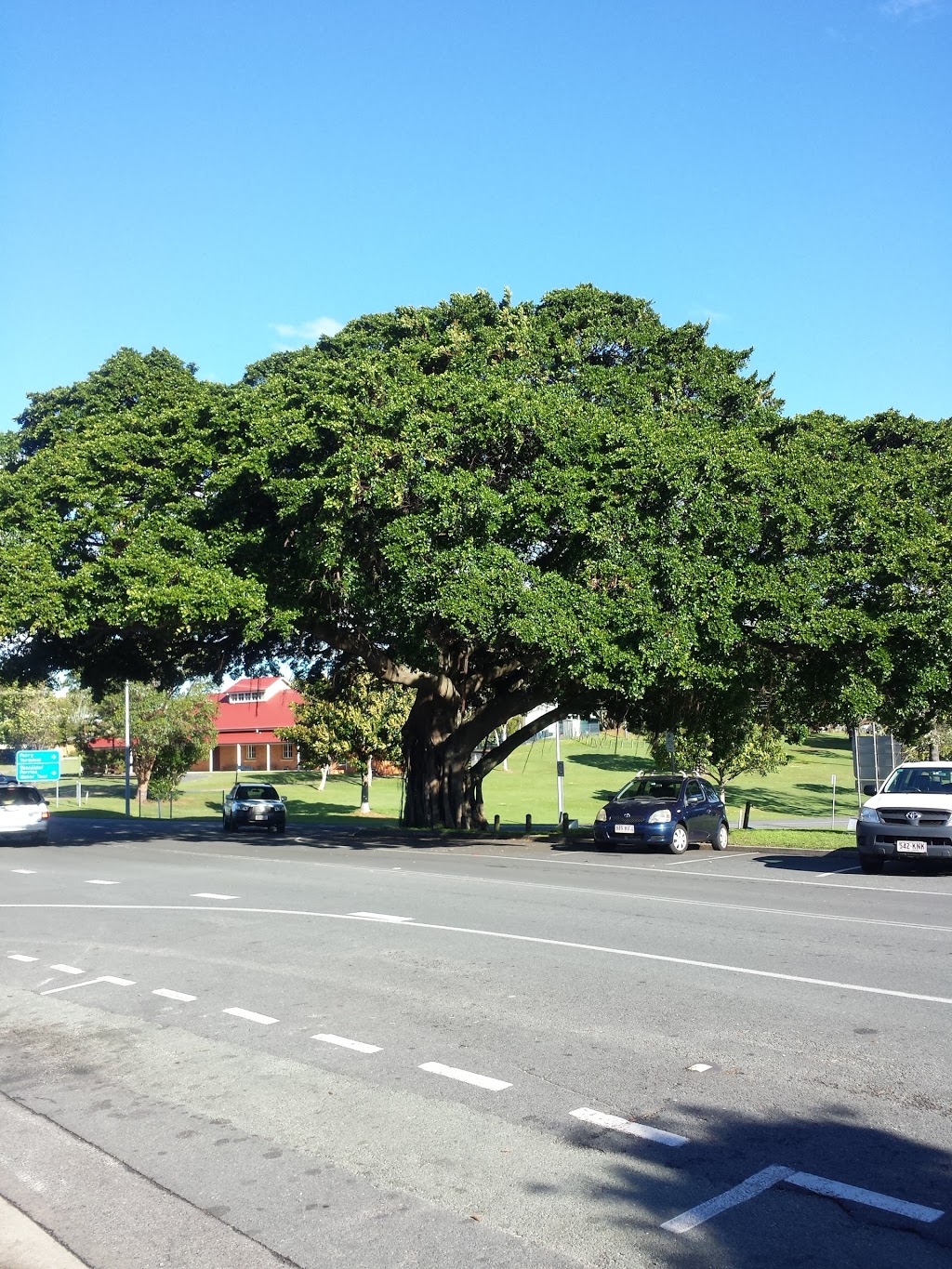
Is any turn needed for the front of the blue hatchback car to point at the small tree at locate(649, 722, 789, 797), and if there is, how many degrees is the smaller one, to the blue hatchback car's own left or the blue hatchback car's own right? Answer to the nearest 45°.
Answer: approximately 135° to the blue hatchback car's own right

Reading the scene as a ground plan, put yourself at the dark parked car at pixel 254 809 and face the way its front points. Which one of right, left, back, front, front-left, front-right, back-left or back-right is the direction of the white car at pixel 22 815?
front-right

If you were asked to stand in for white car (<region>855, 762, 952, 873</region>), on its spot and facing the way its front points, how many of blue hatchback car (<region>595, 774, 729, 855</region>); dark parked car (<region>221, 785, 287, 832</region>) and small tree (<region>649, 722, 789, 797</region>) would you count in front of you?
0

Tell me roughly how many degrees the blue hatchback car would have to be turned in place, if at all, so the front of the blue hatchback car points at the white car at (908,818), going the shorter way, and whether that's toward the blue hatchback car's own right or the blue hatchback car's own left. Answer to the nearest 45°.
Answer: approximately 90° to the blue hatchback car's own left

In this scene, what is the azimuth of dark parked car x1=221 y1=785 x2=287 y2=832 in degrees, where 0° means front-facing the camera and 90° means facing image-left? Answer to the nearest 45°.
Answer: approximately 0°

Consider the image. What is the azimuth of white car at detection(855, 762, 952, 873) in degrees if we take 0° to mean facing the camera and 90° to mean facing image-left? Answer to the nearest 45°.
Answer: approximately 0°

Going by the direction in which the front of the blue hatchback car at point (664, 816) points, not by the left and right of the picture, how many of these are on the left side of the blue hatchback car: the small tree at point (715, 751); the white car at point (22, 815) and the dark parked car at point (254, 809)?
0

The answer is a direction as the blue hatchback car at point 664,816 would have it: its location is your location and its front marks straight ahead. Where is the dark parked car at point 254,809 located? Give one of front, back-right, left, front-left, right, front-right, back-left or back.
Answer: right

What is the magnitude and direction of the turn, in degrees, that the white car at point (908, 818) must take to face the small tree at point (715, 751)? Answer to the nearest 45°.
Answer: approximately 180°

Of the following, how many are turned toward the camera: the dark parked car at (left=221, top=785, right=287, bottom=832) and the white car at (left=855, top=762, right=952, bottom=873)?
2

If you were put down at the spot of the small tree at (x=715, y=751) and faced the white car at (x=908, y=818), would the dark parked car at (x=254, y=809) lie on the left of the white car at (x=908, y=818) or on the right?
right

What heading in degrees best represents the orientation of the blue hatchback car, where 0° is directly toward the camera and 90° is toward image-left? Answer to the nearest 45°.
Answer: approximately 45°
